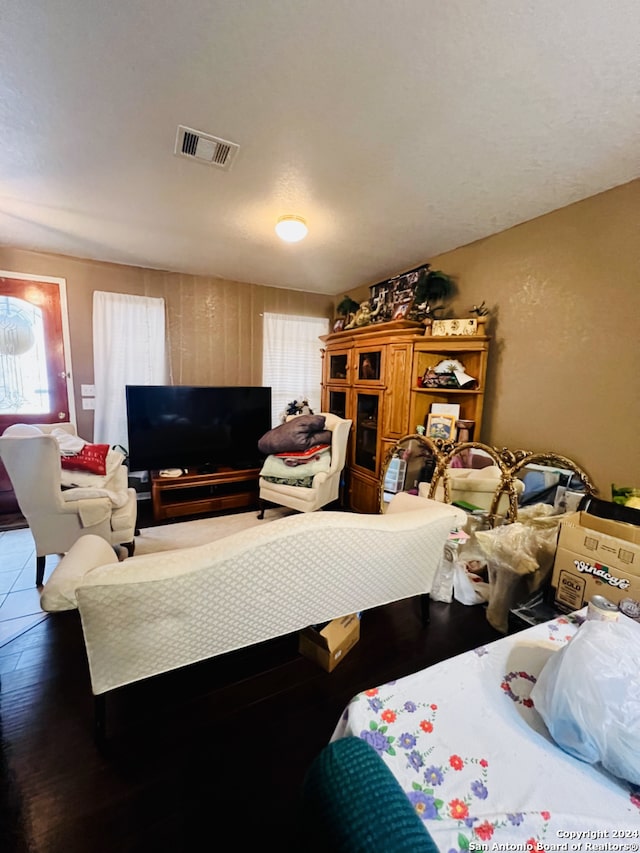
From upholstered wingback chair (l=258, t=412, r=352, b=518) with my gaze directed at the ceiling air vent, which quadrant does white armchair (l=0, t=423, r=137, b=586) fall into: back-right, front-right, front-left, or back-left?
front-right

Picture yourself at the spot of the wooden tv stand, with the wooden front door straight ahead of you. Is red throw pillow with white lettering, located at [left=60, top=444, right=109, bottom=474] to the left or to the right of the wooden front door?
left

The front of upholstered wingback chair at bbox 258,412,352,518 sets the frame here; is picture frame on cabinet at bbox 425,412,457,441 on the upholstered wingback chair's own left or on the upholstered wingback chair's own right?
on the upholstered wingback chair's own left

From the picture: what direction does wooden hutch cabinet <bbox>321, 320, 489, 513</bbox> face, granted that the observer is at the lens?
facing the viewer and to the left of the viewer

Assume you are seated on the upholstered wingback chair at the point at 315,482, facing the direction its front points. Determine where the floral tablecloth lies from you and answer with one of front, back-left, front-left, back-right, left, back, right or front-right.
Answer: front-left

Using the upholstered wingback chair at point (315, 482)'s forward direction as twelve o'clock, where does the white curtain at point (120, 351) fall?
The white curtain is roughly at 2 o'clock from the upholstered wingback chair.

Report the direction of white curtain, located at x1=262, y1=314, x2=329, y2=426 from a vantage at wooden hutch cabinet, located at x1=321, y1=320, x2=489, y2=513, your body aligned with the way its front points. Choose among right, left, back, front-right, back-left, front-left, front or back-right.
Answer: right

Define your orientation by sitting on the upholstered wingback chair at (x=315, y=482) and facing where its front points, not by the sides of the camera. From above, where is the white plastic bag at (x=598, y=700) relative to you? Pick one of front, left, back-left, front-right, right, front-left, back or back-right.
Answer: front-left

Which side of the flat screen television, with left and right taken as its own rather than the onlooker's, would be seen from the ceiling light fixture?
front

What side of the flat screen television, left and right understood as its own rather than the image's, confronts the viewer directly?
front

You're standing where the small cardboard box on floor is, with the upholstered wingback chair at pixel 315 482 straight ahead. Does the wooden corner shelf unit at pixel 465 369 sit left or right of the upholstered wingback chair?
right

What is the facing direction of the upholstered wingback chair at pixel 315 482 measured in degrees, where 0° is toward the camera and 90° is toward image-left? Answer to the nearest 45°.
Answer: approximately 45°

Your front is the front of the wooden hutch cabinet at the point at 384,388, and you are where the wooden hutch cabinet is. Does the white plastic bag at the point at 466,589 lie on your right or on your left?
on your left

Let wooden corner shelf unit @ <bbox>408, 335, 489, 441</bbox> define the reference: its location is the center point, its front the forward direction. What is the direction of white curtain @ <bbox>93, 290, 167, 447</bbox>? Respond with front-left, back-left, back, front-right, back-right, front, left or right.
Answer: front-right

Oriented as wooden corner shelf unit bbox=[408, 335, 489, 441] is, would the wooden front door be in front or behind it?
in front

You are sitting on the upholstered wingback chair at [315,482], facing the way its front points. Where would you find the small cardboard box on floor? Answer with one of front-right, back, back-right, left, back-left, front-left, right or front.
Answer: front-left

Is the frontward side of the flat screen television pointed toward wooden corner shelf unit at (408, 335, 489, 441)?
no

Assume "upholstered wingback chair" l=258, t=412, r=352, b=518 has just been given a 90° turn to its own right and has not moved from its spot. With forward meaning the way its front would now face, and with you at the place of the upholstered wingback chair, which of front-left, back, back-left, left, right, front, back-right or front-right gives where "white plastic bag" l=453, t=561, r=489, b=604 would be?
back

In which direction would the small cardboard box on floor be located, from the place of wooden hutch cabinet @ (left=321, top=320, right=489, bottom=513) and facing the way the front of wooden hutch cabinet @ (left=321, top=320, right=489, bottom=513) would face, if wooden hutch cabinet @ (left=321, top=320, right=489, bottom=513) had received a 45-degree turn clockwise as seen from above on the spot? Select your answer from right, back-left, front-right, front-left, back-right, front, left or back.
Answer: left

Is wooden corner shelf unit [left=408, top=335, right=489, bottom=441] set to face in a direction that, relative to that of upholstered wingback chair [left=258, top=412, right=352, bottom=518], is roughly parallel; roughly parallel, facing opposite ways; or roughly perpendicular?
roughly parallel
